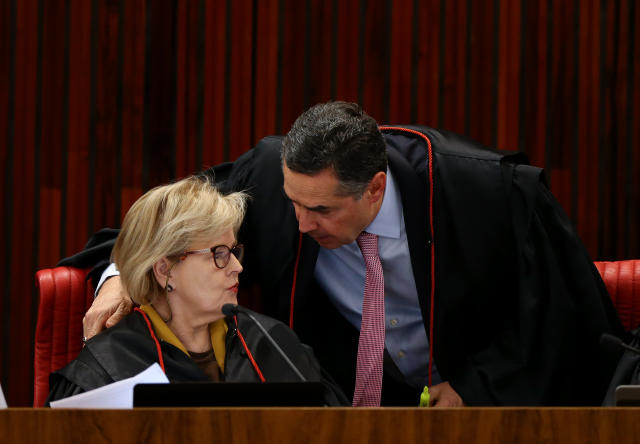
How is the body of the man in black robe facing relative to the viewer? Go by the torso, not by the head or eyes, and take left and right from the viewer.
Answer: facing the viewer and to the left of the viewer

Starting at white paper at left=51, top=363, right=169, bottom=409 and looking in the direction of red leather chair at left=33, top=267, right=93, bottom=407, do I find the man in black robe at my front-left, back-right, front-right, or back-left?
front-right

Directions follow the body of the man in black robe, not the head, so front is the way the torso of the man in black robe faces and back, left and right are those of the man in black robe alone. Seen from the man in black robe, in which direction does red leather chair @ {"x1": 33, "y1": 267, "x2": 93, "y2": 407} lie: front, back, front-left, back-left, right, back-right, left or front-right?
front-right

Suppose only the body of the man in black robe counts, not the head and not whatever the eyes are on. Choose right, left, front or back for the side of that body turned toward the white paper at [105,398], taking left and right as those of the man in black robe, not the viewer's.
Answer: front

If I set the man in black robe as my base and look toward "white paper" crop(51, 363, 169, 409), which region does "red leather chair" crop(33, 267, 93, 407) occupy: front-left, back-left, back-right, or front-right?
front-right
